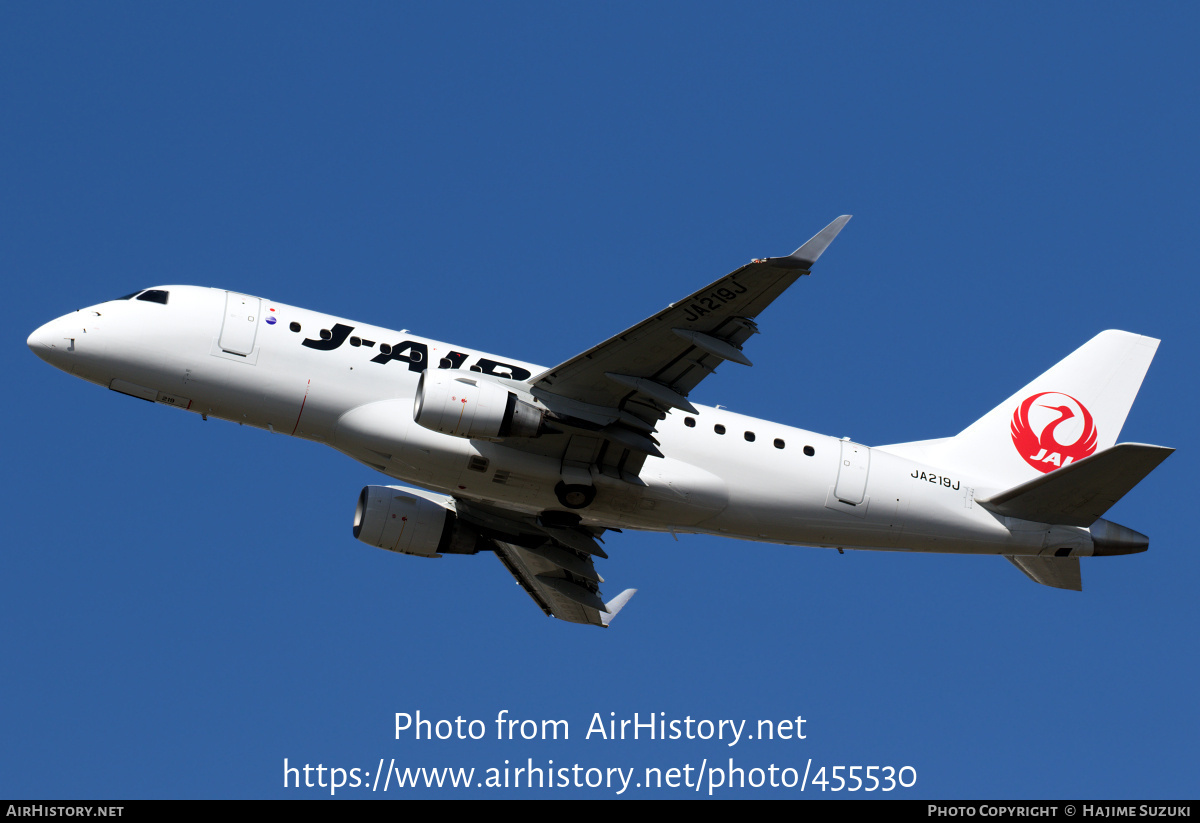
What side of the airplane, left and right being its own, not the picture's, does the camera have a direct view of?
left
